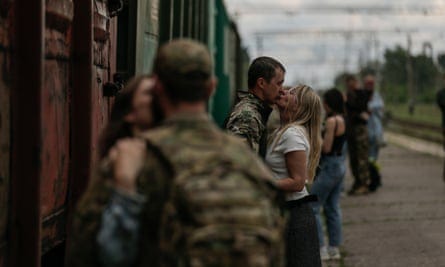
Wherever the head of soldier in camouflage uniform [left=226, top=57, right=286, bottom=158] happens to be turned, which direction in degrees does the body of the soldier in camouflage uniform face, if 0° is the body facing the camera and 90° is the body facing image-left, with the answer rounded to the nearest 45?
approximately 270°

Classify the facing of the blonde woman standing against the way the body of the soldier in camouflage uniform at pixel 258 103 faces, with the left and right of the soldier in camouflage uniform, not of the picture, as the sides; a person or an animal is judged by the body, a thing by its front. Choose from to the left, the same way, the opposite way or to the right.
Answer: the opposite way

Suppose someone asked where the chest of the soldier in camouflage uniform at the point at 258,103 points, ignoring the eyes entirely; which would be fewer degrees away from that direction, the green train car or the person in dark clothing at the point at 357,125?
the person in dark clothing

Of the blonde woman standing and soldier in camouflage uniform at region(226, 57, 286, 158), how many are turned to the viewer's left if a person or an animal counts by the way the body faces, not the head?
1

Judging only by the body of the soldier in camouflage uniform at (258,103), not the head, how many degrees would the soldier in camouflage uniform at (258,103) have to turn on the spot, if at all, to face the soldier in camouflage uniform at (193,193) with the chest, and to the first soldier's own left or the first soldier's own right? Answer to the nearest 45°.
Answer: approximately 90° to the first soldier's own right

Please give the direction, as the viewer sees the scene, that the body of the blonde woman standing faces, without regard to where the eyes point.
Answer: to the viewer's left
